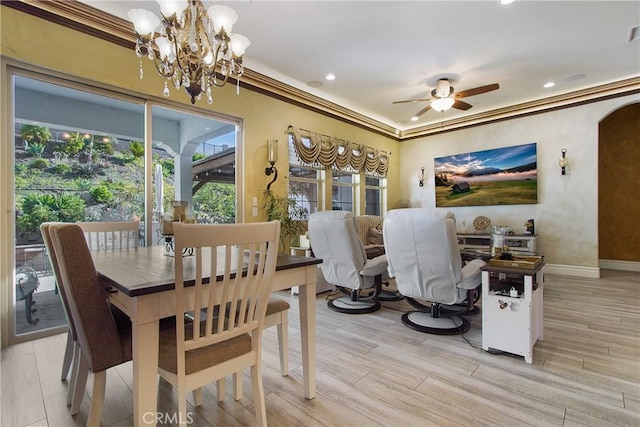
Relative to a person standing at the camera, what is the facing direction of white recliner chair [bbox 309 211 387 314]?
facing away from the viewer and to the right of the viewer

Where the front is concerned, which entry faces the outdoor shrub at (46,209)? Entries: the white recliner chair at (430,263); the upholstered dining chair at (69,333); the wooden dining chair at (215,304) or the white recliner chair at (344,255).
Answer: the wooden dining chair

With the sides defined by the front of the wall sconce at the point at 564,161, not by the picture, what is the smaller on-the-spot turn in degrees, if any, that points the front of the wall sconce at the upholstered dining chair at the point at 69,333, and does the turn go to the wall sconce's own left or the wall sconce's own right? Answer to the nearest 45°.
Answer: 0° — it already faces it

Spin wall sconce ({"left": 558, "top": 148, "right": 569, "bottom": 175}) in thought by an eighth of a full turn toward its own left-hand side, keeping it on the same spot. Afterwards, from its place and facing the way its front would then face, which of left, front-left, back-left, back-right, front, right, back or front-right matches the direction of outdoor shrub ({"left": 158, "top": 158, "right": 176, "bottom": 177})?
right

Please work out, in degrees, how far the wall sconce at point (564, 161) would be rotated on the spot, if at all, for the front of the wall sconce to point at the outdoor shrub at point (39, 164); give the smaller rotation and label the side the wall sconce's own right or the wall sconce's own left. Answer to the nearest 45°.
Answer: approximately 45° to the wall sconce's own right

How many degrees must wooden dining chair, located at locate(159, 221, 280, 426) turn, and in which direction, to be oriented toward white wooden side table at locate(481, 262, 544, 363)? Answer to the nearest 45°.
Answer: approximately 135° to its right

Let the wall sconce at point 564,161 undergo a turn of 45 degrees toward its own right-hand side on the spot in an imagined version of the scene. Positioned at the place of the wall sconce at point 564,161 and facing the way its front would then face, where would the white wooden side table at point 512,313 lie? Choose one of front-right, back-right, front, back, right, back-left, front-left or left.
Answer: front-left

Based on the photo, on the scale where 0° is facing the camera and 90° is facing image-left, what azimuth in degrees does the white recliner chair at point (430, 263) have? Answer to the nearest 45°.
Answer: approximately 225°

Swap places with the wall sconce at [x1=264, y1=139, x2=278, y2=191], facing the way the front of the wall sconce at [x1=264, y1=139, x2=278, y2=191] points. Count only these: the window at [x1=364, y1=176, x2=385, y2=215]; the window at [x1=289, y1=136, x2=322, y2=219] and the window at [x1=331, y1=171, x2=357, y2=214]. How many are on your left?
3

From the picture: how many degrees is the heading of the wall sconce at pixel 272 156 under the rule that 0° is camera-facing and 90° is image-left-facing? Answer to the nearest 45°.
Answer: approximately 315°

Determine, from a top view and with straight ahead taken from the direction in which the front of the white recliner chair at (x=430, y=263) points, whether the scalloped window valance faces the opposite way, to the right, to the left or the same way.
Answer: to the right

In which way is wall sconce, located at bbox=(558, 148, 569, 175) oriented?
toward the camera

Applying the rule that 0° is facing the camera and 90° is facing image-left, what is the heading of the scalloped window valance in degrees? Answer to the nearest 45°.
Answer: approximately 315°

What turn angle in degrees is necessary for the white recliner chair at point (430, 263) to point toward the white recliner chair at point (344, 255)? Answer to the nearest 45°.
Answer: approximately 135° to its left
